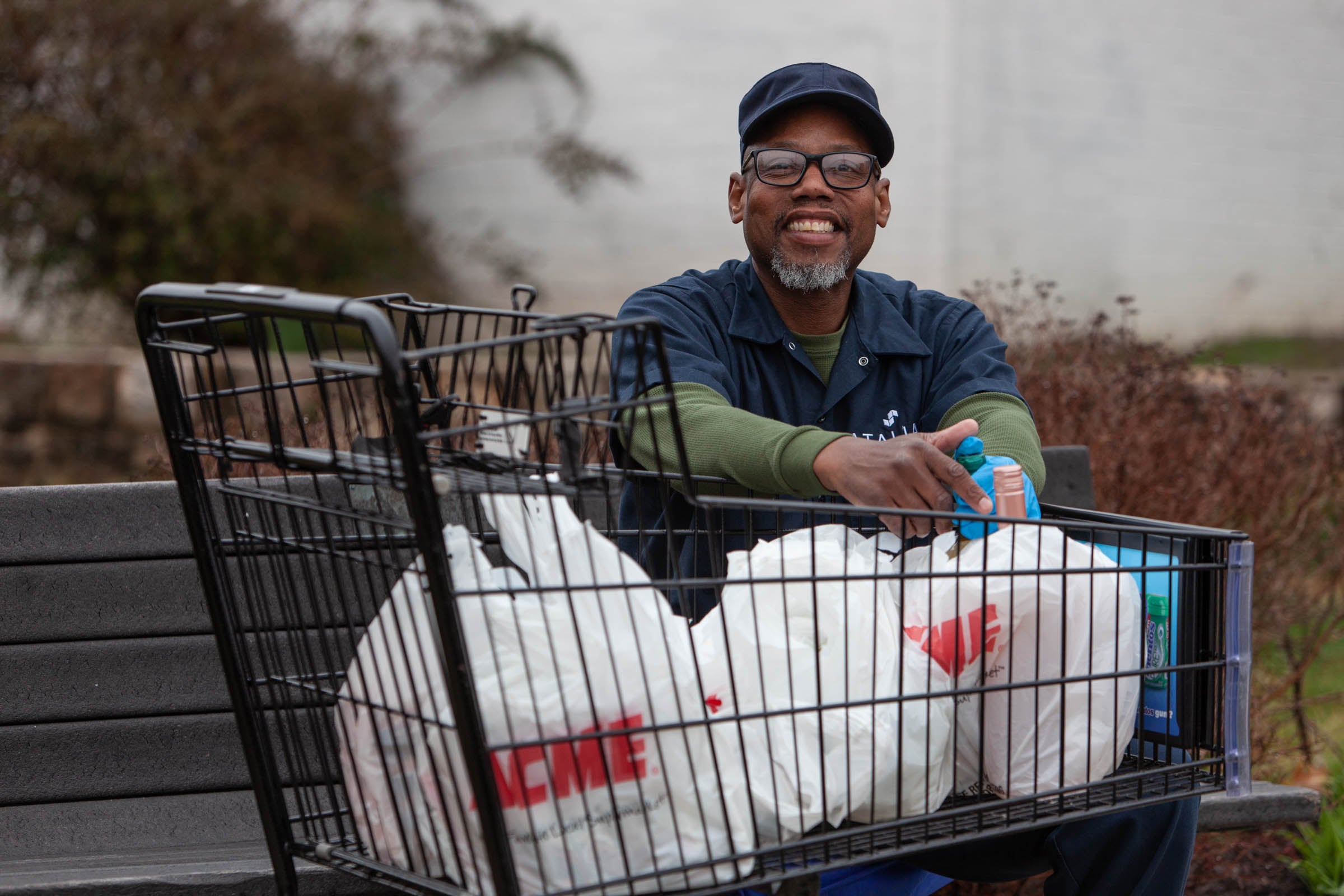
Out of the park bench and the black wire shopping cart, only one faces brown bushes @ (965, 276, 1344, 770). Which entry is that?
the black wire shopping cart

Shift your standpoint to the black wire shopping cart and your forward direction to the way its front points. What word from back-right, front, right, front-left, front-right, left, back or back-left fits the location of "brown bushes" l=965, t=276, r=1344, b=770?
front

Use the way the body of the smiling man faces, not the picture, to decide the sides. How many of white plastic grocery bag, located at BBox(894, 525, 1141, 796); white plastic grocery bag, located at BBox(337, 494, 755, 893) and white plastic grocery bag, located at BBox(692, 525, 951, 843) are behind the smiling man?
0

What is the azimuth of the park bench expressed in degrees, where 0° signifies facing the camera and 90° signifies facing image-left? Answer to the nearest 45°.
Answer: approximately 0°

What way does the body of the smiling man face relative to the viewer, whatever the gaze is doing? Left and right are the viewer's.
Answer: facing the viewer

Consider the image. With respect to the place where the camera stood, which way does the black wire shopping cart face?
facing away from the viewer and to the right of the viewer

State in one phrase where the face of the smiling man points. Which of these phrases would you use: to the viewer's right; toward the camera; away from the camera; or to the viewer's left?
toward the camera

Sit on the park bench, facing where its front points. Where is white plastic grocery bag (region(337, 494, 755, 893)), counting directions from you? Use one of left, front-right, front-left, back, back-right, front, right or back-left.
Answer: front-left

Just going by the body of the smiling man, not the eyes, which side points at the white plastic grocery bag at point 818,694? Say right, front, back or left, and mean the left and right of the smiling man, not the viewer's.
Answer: front

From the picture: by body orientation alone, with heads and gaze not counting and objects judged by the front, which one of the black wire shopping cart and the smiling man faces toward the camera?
the smiling man
